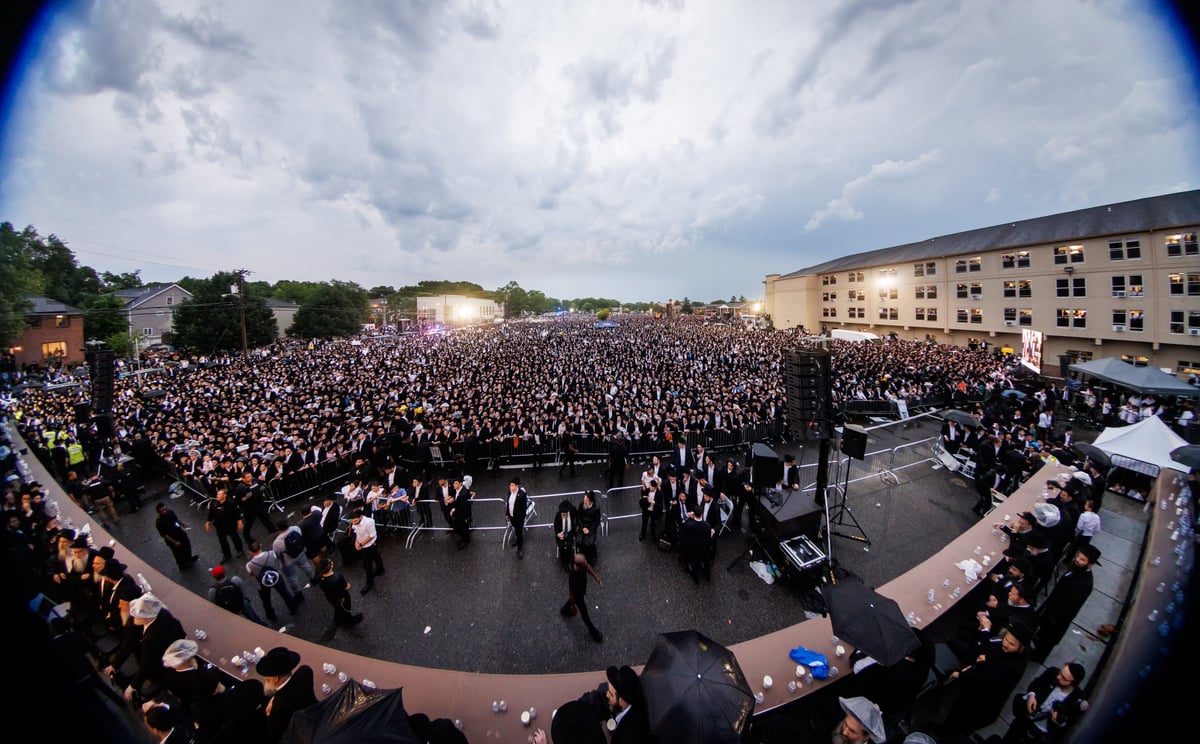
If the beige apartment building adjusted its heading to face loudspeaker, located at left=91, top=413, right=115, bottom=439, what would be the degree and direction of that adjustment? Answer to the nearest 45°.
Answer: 0° — it already faces it

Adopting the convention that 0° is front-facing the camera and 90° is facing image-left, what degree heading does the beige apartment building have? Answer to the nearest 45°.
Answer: approximately 45°

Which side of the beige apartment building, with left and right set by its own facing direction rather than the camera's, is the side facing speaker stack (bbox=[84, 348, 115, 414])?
front

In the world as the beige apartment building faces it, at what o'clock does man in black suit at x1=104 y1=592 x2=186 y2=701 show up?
The man in black suit is roughly at 11 o'clock from the beige apartment building.

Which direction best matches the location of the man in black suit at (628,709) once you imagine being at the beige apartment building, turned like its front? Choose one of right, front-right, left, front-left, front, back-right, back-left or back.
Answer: front-left

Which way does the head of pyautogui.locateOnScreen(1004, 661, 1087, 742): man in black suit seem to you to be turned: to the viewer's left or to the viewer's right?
to the viewer's left

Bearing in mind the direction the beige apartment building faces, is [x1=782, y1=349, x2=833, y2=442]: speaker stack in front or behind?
in front

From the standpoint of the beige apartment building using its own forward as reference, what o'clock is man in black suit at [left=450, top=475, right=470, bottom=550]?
The man in black suit is roughly at 11 o'clock from the beige apartment building.

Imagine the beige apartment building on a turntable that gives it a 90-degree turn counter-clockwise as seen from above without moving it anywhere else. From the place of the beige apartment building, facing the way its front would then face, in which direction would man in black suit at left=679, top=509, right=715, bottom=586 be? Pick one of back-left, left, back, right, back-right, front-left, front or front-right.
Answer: front-right
